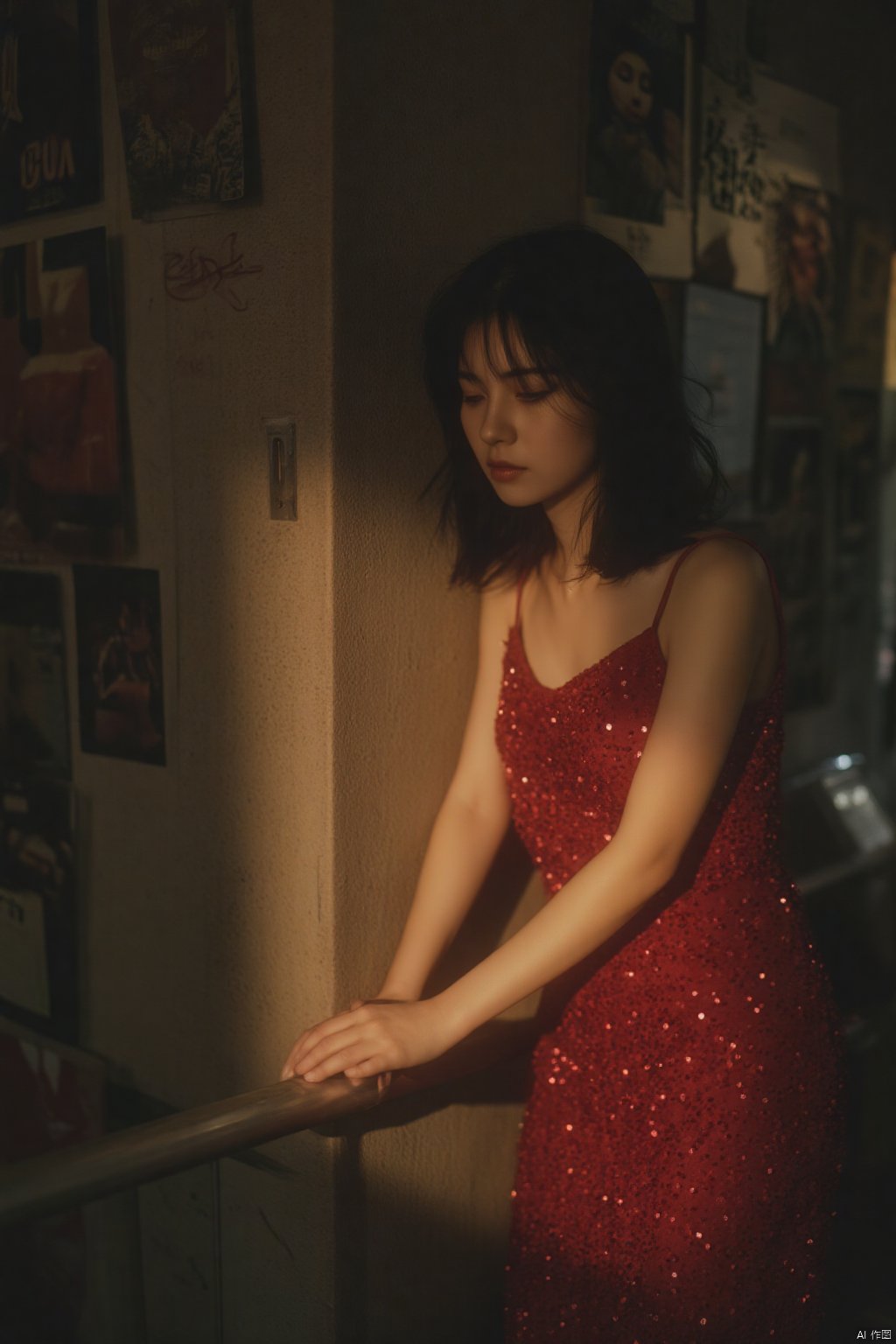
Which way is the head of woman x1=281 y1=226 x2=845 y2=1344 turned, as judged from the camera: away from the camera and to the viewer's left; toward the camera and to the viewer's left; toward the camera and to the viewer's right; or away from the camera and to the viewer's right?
toward the camera and to the viewer's left

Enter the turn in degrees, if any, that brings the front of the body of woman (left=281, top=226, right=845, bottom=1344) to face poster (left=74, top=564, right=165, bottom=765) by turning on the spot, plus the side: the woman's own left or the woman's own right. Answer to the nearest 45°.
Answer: approximately 45° to the woman's own right

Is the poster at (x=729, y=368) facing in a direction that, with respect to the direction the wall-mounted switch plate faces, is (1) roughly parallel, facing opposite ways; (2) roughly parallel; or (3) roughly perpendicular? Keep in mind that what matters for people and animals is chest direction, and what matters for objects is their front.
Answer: roughly perpendicular

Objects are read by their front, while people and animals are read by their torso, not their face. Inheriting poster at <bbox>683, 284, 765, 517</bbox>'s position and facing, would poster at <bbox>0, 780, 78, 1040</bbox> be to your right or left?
on your right

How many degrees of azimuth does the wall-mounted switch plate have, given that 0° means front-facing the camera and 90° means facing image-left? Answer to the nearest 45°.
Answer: approximately 45°

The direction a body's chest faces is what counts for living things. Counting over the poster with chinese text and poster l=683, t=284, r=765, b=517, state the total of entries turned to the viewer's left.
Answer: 0

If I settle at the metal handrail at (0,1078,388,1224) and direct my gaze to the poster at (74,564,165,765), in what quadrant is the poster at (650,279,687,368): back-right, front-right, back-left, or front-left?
front-right

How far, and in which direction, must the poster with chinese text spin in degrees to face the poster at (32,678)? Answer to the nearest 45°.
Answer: approximately 90° to its right

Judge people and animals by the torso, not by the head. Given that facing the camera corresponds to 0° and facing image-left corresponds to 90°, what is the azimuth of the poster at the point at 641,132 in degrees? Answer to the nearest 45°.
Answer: approximately 45°

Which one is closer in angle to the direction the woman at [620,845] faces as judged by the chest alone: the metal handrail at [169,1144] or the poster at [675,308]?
the metal handrail

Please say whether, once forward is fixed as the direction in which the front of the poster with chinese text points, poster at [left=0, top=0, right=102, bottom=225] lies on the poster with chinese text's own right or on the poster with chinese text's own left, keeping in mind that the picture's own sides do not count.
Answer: on the poster with chinese text's own right
